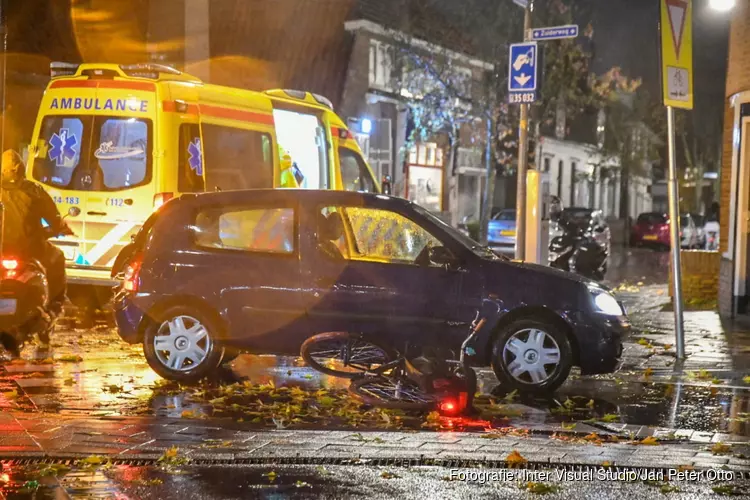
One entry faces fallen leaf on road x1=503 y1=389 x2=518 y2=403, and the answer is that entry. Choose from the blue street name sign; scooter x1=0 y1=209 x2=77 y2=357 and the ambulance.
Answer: the blue street name sign

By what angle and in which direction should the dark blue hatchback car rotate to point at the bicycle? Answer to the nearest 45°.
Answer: approximately 45° to its right

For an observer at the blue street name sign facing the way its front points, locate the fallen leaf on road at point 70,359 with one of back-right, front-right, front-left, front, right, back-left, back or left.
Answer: front-right

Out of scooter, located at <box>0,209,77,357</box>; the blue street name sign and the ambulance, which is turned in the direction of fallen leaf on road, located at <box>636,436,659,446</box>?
the blue street name sign

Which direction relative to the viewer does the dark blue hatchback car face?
to the viewer's right

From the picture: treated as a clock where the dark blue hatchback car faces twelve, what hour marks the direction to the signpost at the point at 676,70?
The signpost is roughly at 11 o'clock from the dark blue hatchback car.

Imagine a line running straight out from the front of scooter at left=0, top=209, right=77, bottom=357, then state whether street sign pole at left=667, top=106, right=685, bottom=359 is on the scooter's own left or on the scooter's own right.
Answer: on the scooter's own right

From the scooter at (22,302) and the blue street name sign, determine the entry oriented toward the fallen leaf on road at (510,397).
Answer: the blue street name sign

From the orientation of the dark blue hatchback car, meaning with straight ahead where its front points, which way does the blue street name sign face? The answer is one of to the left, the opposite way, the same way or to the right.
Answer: to the right

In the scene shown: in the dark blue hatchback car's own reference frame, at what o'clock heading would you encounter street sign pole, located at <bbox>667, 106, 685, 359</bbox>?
The street sign pole is roughly at 11 o'clock from the dark blue hatchback car.

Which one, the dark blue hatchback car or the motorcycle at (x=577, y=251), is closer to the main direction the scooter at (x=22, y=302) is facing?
the motorcycle

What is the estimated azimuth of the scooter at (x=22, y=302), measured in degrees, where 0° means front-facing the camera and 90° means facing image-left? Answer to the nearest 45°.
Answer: approximately 180°

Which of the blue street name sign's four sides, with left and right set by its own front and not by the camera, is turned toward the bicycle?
front
